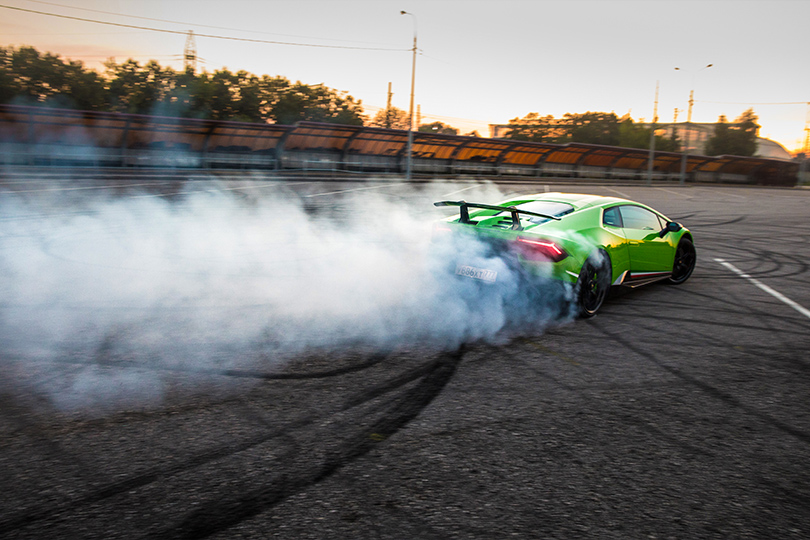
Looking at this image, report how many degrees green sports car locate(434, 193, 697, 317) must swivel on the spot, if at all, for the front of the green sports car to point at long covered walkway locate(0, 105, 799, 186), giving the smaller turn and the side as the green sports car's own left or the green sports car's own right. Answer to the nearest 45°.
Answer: approximately 90° to the green sports car's own left

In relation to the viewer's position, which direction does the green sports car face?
facing away from the viewer and to the right of the viewer
